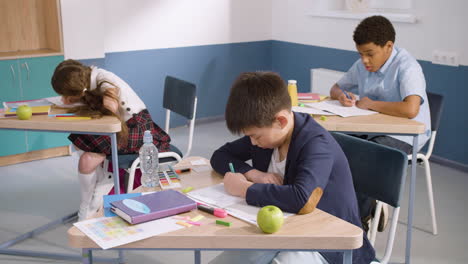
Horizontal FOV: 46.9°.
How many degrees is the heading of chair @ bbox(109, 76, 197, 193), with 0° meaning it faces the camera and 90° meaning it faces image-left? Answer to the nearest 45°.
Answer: approximately 45°

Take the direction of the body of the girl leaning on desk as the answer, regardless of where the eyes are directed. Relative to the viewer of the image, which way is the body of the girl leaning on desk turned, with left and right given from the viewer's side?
facing to the left of the viewer

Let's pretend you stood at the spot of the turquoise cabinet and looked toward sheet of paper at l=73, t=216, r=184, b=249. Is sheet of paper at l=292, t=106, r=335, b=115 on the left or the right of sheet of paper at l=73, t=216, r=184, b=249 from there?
left

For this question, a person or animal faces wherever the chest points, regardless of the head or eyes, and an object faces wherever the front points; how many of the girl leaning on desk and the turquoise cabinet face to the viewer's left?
1

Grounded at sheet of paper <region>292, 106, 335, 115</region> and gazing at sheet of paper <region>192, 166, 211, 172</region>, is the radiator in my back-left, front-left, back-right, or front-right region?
back-right

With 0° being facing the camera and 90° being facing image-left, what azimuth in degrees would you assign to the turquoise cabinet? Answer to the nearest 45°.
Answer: approximately 315°

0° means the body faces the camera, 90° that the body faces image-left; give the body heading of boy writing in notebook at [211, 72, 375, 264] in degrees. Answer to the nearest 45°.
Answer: approximately 45°
